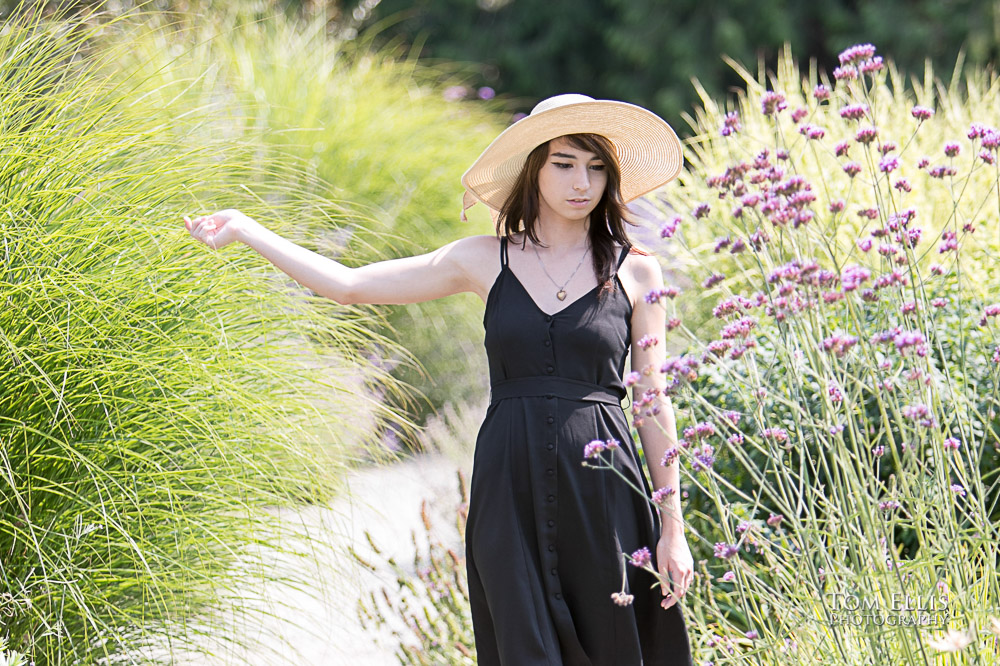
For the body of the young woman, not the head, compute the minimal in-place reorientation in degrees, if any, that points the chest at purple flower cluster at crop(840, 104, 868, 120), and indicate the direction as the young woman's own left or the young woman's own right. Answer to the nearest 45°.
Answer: approximately 45° to the young woman's own left

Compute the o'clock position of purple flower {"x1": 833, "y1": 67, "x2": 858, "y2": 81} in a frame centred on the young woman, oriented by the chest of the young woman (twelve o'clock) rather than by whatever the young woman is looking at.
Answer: The purple flower is roughly at 10 o'clock from the young woman.

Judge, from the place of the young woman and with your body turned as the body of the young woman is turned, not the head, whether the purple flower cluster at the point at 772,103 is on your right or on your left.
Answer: on your left

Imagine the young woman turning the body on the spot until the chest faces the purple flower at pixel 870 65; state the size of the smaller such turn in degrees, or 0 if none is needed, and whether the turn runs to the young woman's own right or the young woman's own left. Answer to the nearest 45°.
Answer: approximately 45° to the young woman's own left

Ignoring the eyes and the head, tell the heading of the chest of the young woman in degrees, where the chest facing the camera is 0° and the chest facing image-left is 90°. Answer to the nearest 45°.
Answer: approximately 0°

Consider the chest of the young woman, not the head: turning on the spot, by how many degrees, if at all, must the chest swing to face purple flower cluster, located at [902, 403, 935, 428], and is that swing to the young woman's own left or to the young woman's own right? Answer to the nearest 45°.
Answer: approximately 45° to the young woman's own left

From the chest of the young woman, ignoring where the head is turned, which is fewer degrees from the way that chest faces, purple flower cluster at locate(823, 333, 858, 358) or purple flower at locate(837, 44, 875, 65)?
the purple flower cluster
